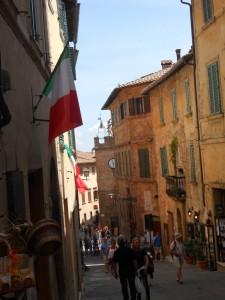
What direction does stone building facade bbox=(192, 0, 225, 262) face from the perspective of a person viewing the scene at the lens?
facing the viewer and to the left of the viewer

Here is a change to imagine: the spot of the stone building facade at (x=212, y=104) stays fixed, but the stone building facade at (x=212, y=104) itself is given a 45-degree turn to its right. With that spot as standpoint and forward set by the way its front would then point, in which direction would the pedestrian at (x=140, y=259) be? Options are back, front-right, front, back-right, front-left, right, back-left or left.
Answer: left

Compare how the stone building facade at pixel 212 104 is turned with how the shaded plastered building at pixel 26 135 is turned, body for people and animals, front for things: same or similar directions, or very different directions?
very different directions

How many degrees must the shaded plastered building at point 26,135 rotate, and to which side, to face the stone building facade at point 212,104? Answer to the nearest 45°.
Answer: approximately 45° to its left

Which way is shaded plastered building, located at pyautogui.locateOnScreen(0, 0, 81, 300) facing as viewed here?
to the viewer's right

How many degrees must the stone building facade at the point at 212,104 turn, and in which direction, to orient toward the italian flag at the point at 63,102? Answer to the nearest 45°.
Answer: approximately 45° to its left

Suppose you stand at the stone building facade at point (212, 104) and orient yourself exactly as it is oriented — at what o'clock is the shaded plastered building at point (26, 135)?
the shaded plastered building at point (26, 135) is roughly at 11 o'clock from the stone building facade at point (212, 104).

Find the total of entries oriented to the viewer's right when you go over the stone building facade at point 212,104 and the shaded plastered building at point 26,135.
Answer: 1

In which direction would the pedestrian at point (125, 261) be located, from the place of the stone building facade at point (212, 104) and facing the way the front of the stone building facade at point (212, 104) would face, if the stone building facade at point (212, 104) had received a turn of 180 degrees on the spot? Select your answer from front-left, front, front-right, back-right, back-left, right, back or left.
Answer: back-right

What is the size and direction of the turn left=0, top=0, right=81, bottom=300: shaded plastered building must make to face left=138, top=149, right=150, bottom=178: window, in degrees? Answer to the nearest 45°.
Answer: approximately 90° to its left

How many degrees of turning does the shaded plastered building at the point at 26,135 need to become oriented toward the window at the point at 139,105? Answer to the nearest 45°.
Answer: approximately 90° to its left
